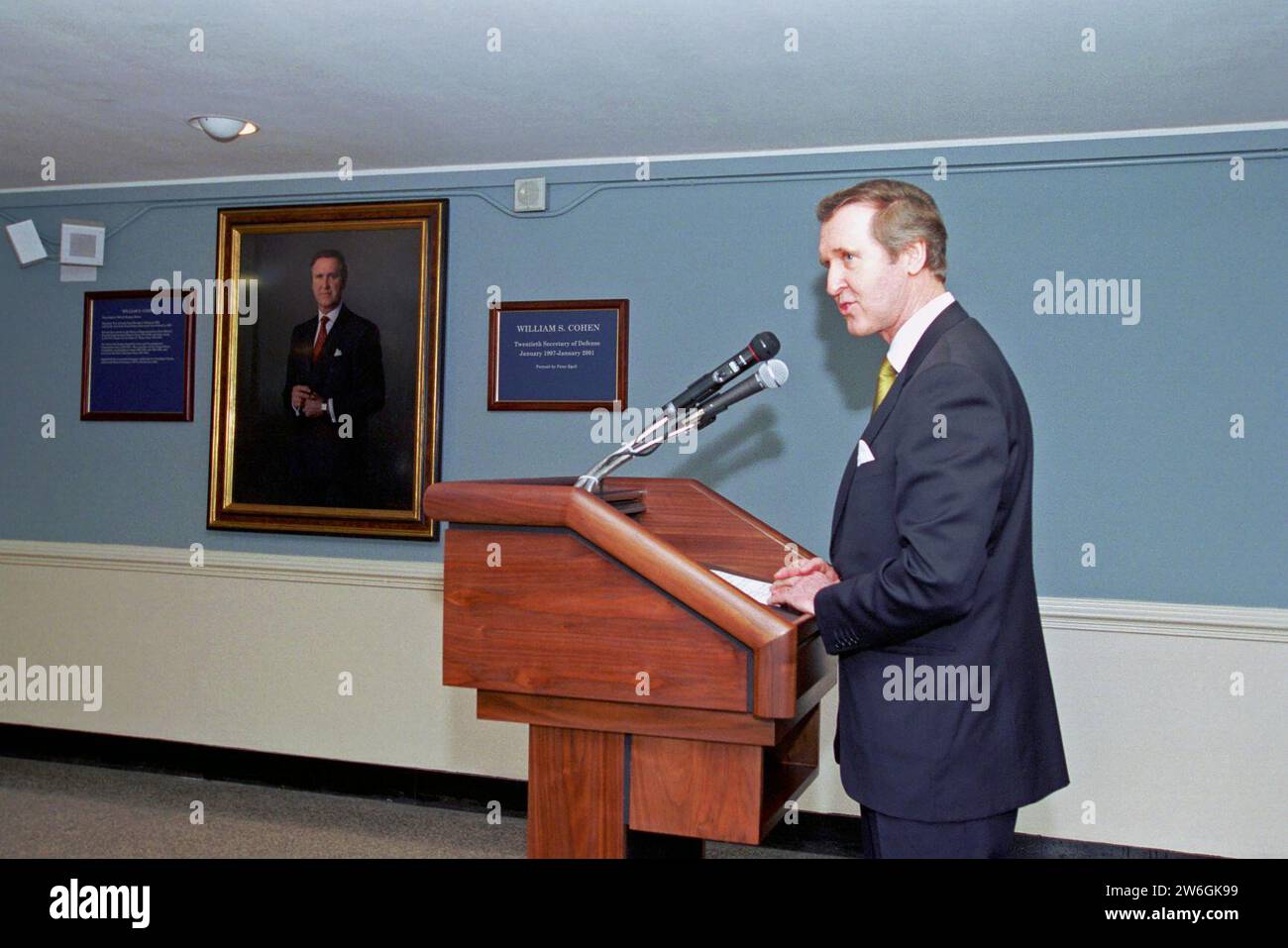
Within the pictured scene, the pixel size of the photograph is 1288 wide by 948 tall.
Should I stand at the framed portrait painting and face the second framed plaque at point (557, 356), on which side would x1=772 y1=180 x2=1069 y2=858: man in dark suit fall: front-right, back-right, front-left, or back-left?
front-right

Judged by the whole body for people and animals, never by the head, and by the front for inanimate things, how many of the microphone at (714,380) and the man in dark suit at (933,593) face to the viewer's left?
1

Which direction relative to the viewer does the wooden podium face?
to the viewer's left

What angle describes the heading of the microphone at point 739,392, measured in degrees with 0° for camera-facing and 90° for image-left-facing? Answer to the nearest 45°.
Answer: approximately 270°

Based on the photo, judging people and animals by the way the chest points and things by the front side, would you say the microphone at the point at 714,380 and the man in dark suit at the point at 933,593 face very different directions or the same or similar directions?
very different directions

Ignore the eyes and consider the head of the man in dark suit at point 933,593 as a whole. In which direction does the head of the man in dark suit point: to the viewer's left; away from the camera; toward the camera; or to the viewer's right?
to the viewer's left

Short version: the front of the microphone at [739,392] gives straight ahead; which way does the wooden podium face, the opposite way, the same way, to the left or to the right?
the opposite way

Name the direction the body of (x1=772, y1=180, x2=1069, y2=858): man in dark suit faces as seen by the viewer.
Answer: to the viewer's left

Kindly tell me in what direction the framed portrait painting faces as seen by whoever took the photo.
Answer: facing the viewer and to the left of the viewer

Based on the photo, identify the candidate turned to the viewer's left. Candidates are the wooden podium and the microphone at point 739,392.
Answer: the wooden podium

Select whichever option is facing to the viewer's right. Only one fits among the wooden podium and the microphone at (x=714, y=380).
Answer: the microphone

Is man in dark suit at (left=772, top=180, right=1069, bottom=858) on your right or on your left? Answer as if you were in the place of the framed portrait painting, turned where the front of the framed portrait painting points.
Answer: on your left

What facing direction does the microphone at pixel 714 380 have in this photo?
to the viewer's right

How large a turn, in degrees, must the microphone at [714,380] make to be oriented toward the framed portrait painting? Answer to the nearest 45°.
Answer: approximately 135° to its left

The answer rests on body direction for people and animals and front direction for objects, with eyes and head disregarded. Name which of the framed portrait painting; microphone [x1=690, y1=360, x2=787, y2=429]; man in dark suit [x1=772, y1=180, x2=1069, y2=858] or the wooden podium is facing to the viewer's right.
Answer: the microphone
